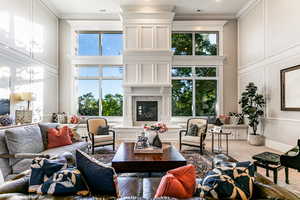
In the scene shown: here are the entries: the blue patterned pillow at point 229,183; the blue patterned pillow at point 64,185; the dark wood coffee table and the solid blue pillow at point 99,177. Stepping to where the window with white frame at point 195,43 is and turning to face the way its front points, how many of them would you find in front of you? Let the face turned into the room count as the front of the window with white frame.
4

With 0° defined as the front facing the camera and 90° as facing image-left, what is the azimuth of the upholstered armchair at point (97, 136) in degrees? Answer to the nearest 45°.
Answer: approximately 315°

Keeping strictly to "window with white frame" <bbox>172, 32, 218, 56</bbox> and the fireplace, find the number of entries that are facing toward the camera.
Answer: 2

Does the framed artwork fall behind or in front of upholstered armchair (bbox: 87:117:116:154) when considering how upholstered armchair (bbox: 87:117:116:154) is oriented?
in front

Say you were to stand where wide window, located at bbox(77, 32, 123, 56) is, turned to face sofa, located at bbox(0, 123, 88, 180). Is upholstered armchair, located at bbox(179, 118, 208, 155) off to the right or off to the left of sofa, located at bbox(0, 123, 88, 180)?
left

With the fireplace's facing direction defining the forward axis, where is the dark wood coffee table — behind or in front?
in front

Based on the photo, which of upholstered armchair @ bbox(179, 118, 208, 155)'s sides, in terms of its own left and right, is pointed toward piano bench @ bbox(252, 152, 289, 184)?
left

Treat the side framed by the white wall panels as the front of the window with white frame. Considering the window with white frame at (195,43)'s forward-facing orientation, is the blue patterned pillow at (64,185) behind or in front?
in front

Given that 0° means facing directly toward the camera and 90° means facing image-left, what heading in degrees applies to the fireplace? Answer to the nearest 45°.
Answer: approximately 0°
